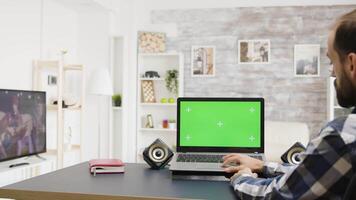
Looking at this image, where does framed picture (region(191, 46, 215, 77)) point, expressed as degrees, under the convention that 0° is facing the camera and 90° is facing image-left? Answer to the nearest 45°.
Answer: approximately 0°

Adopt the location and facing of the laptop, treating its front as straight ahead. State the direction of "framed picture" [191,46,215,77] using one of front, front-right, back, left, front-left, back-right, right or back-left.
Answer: back

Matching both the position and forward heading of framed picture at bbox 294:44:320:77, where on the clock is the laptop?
The laptop is roughly at 12 o'clock from the framed picture.

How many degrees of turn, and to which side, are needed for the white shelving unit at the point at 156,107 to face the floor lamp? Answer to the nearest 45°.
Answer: approximately 45° to its right

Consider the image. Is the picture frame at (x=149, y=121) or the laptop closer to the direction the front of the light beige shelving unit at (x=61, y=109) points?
the laptop

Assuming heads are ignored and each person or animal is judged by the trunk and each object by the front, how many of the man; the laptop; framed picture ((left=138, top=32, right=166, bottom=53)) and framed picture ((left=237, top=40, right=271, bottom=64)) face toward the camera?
3

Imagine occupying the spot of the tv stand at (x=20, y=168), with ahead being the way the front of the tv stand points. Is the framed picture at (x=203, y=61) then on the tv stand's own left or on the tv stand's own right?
on the tv stand's own left

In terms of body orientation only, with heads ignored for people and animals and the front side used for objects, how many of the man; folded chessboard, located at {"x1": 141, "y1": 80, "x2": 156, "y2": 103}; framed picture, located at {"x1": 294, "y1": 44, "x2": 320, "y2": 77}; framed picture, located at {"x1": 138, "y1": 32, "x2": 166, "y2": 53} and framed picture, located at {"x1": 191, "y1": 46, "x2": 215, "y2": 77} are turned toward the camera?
4

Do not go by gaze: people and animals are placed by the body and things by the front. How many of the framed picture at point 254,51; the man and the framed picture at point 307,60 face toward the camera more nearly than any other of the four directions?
2

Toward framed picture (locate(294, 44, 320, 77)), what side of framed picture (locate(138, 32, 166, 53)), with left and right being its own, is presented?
left

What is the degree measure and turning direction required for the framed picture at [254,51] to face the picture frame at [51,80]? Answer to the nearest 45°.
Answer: approximately 45° to its right
